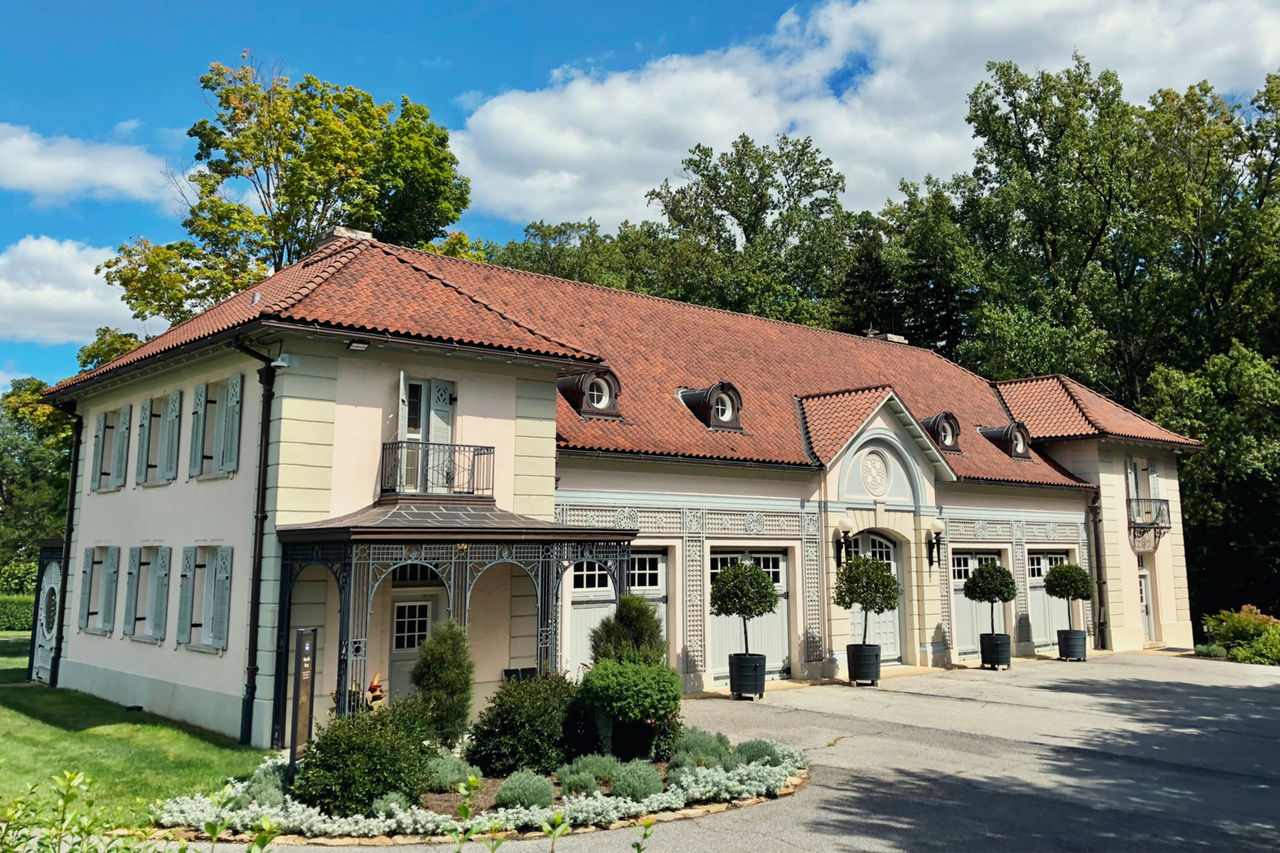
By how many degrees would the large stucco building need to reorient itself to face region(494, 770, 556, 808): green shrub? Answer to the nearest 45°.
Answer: approximately 45° to its right

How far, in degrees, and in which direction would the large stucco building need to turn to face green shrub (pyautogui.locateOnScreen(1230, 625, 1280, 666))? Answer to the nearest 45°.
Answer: approximately 90° to its left

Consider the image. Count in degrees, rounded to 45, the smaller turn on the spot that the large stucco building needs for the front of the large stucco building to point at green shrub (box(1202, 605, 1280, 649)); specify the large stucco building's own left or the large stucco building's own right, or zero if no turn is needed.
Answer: approximately 90° to the large stucco building's own left

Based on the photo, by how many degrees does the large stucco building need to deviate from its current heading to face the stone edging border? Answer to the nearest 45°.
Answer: approximately 45° to its right

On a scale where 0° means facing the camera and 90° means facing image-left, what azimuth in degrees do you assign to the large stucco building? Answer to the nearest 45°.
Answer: approximately 315°
